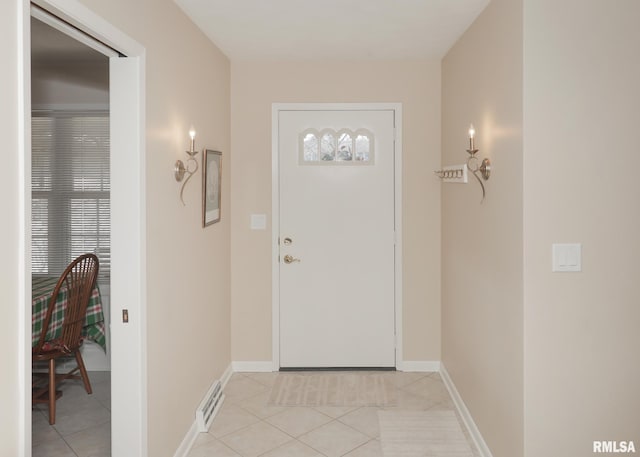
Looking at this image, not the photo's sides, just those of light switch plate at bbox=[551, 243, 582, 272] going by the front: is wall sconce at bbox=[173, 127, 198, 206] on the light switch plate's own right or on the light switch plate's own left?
on the light switch plate's own right

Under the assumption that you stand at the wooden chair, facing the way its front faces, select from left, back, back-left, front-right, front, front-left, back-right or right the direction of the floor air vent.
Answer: back

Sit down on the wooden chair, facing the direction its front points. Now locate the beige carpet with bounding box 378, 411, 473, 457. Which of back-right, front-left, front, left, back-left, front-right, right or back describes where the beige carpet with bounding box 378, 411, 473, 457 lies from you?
back

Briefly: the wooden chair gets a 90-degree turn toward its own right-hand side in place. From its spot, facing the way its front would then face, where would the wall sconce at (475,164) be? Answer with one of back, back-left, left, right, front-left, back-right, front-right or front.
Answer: right

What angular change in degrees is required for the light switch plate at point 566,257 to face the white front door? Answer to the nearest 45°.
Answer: approximately 135° to its right

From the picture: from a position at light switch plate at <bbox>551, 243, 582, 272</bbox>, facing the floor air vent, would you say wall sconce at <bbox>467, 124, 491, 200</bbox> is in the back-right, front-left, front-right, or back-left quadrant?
front-right

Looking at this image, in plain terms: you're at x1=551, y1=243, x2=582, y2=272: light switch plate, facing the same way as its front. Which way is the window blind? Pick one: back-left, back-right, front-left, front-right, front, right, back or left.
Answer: right

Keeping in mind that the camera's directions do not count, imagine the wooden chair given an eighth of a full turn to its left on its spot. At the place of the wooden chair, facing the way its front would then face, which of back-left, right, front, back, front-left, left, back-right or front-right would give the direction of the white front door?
back

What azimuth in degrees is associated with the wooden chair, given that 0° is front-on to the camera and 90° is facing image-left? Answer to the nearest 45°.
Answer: approximately 135°
